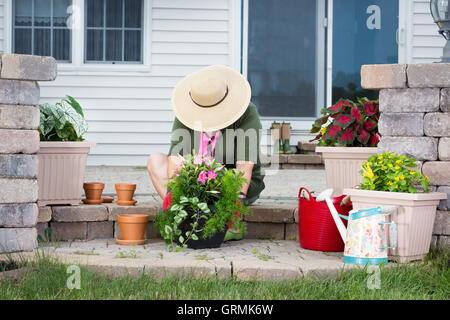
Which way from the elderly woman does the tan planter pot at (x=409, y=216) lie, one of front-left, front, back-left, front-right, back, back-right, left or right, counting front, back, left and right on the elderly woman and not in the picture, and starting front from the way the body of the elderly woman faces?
front-left

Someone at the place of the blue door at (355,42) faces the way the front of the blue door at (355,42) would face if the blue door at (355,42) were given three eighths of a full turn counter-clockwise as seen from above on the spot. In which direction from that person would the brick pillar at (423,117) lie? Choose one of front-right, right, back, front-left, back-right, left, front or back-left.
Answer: back-right

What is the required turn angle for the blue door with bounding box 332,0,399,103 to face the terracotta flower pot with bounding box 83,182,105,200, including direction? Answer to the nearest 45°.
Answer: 0° — it already faces it

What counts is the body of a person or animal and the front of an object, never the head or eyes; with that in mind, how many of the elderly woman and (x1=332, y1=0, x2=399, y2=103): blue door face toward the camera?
2

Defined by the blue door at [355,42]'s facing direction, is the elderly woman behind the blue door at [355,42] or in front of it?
in front

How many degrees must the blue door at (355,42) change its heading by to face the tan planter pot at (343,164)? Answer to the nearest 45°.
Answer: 0° — it already faces it

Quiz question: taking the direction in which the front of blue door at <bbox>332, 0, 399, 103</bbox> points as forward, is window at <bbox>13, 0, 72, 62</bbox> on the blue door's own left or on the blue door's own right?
on the blue door's own right

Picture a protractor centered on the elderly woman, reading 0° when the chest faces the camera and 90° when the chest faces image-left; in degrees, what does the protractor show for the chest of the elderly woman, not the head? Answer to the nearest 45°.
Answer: approximately 0°

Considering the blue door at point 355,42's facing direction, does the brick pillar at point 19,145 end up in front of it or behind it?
in front
